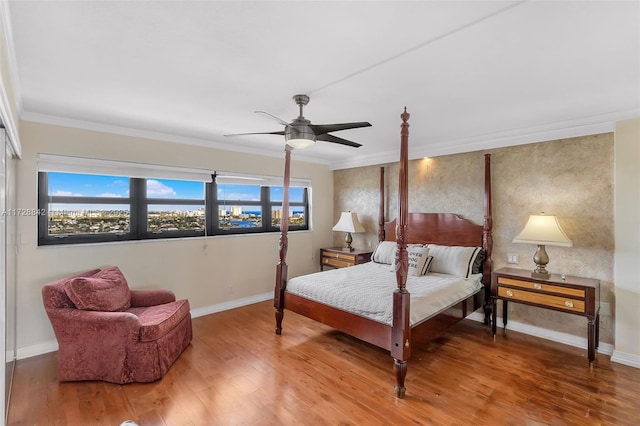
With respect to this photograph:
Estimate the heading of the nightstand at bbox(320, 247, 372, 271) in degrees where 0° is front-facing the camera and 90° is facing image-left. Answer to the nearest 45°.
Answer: approximately 45°

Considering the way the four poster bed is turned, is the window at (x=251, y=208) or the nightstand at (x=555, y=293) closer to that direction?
the window

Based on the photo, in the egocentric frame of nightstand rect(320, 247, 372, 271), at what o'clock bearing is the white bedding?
The white bedding is roughly at 10 o'clock from the nightstand.

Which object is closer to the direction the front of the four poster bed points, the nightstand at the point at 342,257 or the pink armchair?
the pink armchair

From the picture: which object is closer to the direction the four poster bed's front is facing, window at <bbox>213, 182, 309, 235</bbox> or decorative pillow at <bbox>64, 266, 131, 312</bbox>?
the decorative pillow

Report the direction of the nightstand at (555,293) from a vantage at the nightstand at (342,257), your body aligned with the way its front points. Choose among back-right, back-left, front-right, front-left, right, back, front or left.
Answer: left

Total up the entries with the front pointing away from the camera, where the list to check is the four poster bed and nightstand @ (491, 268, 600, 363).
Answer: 0

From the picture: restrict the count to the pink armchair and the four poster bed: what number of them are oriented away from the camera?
0

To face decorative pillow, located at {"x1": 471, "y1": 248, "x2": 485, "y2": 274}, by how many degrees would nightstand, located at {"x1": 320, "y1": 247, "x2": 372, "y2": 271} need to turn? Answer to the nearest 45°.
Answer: approximately 90° to its left

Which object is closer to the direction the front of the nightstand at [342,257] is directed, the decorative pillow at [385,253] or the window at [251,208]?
the window
